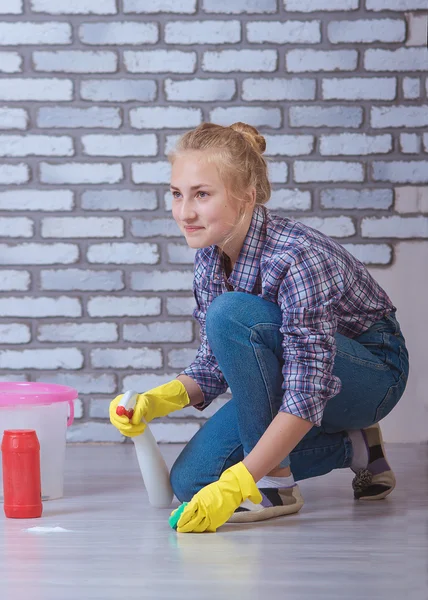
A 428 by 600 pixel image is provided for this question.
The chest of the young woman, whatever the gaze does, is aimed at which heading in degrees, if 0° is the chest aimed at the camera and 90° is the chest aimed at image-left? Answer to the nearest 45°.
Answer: approximately 45°
